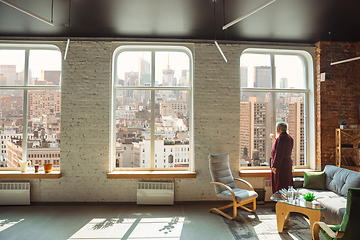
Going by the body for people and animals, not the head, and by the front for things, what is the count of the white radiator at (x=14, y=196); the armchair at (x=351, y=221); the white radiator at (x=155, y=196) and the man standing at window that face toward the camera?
2

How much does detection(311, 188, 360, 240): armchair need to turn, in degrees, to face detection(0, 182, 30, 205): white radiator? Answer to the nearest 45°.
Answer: approximately 45° to its left

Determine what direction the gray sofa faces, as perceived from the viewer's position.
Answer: facing the viewer and to the left of the viewer

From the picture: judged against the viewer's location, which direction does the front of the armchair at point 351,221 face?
facing away from the viewer and to the left of the viewer

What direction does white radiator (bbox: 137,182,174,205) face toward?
toward the camera

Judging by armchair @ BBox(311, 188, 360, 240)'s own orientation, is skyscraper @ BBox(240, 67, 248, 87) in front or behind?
in front

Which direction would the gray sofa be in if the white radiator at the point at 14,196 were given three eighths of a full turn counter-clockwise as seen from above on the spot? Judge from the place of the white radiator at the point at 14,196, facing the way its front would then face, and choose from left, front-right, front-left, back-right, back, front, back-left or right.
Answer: right

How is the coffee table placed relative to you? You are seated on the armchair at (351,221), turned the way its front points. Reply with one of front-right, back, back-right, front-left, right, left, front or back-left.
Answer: front

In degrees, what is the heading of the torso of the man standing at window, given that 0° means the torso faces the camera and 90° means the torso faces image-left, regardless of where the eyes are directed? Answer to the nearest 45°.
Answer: approximately 135°

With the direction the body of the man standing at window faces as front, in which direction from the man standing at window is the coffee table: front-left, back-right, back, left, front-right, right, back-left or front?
back-left

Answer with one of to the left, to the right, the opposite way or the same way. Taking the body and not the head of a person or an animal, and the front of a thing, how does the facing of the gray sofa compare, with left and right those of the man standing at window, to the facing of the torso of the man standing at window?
to the left

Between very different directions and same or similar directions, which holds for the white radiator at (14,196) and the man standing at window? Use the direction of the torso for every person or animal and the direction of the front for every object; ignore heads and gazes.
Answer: very different directions

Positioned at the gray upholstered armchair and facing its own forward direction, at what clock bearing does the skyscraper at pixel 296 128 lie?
The skyscraper is roughly at 9 o'clock from the gray upholstered armchair.

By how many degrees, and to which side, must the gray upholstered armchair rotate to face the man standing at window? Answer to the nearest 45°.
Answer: approximately 45° to its left

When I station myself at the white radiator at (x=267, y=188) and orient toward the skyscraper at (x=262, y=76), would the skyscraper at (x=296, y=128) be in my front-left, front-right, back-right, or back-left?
front-right

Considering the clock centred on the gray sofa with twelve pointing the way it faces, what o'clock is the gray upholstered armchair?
The gray upholstered armchair is roughly at 1 o'clock from the gray sofa.

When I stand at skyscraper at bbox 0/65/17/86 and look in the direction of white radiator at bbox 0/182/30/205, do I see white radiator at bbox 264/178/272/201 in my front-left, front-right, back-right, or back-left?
front-left

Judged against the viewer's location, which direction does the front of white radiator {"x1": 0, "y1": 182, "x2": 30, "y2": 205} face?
facing the viewer

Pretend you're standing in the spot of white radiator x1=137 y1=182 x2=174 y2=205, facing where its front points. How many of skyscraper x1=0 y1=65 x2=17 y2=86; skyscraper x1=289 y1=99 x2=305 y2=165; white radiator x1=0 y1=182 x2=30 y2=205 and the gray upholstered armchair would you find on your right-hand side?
2
